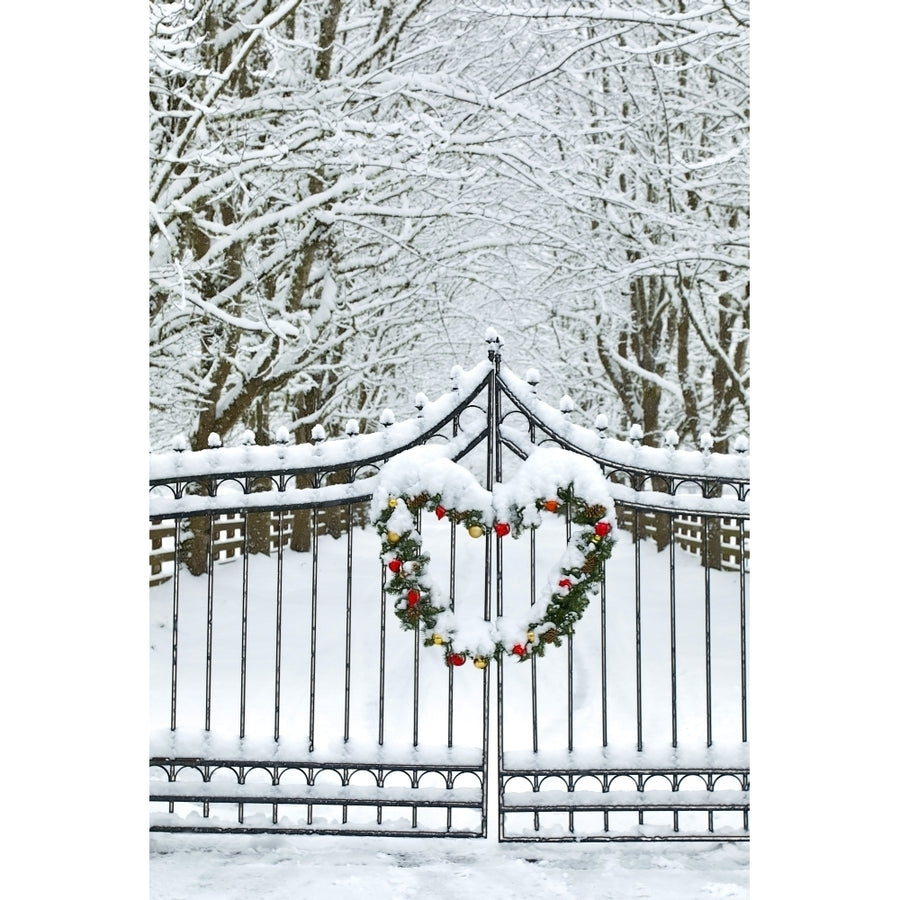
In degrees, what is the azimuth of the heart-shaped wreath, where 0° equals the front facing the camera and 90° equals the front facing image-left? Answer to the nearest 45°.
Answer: approximately 0°
